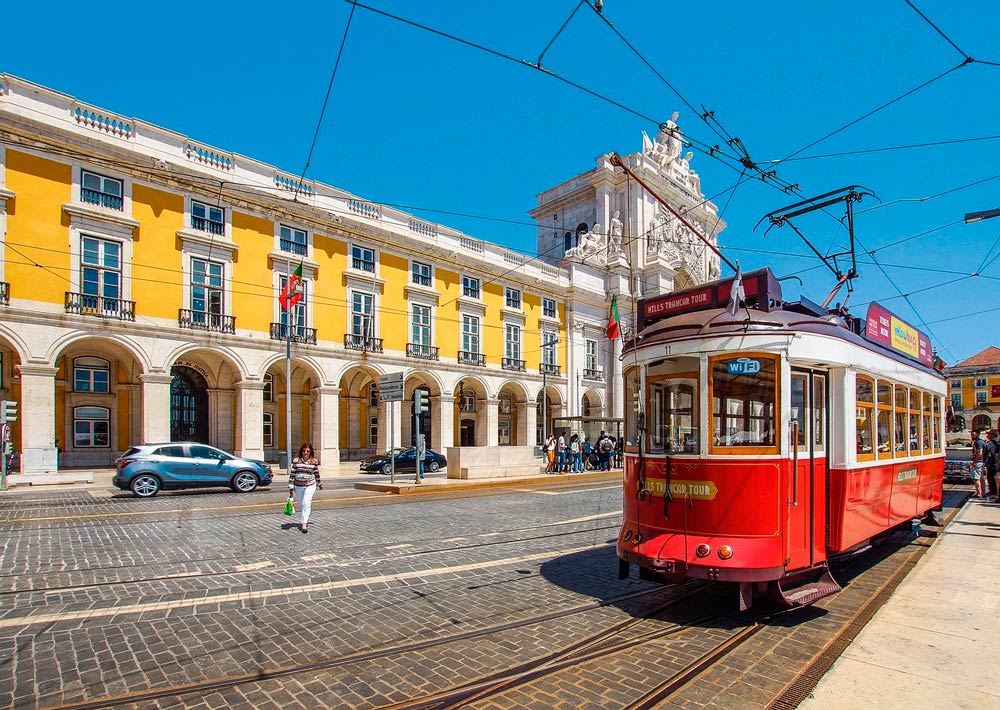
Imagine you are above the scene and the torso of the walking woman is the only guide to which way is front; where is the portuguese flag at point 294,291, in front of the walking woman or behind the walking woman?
behind

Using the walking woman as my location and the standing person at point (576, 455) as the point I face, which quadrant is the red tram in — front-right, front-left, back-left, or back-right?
front-right

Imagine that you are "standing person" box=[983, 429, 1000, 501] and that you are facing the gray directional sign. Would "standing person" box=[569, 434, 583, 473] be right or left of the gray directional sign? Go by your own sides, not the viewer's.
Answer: right

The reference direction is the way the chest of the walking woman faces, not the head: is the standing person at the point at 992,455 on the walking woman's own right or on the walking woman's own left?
on the walking woman's own left
